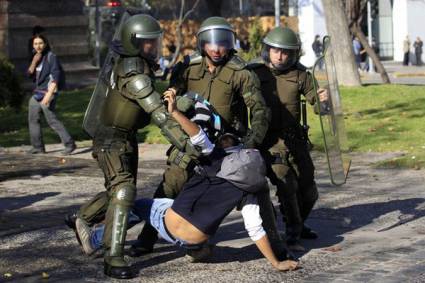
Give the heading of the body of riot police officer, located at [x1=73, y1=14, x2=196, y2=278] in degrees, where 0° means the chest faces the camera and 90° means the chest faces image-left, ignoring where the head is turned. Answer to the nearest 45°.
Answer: approximately 270°

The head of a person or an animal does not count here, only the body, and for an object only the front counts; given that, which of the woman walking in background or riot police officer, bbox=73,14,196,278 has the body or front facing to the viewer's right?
the riot police officer

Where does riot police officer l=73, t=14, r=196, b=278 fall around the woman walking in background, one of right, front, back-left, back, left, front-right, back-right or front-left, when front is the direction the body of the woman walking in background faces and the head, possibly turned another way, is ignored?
front-left

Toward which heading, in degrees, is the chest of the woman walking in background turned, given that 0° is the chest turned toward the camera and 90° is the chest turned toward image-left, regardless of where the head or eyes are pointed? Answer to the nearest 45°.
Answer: approximately 45°

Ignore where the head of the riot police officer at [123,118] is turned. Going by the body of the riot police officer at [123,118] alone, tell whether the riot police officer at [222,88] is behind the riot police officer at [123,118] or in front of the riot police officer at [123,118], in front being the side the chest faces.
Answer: in front

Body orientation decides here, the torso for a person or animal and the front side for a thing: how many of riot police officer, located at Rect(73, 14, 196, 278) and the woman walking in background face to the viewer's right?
1
